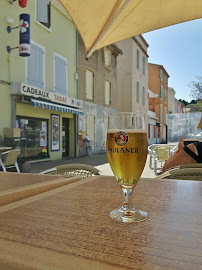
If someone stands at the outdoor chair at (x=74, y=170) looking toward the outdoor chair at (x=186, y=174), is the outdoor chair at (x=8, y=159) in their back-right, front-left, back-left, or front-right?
back-left

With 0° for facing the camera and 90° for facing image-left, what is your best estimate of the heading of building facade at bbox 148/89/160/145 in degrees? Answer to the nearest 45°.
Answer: approximately 315°

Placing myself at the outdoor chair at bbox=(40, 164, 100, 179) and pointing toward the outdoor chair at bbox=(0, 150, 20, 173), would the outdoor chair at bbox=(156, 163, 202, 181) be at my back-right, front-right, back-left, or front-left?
back-right

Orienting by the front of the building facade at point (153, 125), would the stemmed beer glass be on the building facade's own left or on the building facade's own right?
on the building facade's own right

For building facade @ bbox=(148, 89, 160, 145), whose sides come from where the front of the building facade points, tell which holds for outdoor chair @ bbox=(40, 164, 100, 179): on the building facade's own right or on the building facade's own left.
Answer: on the building facade's own right

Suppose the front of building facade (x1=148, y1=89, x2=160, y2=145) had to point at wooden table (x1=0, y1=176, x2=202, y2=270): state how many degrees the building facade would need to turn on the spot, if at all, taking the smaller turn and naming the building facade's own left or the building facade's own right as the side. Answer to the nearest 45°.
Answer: approximately 45° to the building facade's own right

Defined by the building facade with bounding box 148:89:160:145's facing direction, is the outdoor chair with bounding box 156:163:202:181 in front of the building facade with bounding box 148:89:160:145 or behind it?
in front

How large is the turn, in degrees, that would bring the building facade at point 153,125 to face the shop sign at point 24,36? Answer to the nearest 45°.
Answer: approximately 45° to its right
